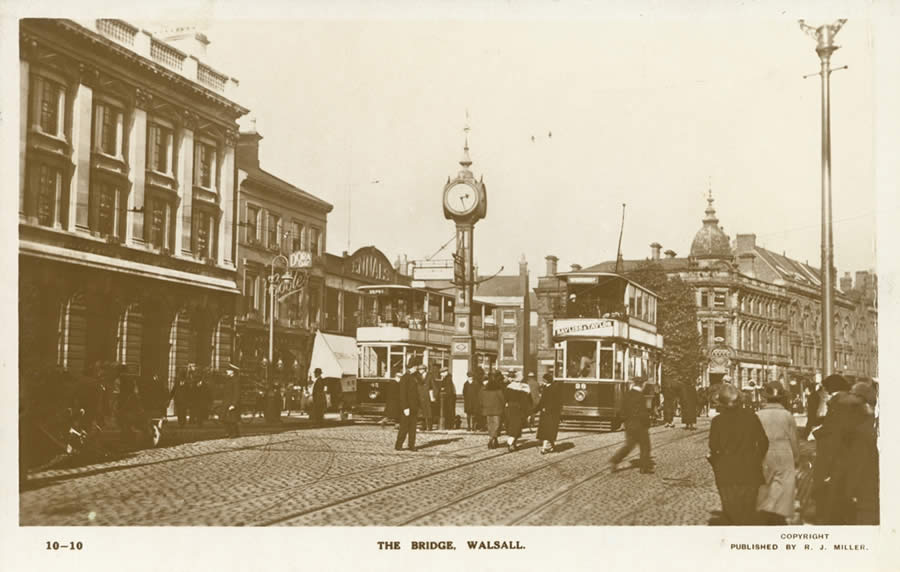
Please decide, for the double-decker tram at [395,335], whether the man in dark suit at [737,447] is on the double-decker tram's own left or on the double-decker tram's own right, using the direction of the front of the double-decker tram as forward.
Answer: on the double-decker tram's own left

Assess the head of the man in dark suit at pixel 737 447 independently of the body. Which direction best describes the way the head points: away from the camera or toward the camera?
away from the camera

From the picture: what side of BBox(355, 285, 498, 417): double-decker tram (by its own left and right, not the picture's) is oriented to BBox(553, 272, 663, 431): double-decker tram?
left

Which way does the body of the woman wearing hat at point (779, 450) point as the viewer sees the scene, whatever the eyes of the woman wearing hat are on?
away from the camera

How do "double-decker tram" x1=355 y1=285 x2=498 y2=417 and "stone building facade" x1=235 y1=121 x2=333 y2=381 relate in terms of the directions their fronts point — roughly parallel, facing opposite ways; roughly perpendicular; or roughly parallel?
roughly perpendicular

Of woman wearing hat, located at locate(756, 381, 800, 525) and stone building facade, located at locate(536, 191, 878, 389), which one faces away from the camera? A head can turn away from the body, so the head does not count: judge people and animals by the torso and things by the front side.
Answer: the woman wearing hat

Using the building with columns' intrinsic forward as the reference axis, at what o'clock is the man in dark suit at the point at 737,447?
The man in dark suit is roughly at 12 o'clock from the building with columns.
